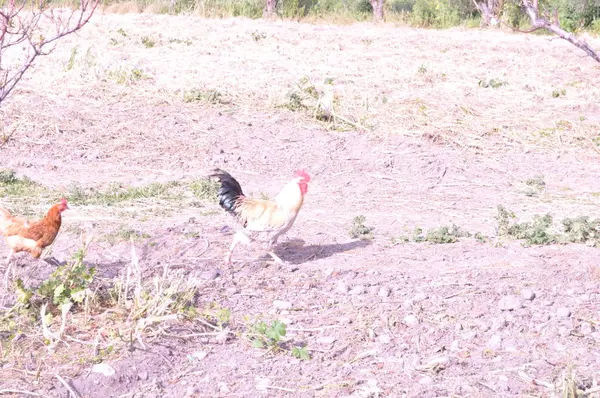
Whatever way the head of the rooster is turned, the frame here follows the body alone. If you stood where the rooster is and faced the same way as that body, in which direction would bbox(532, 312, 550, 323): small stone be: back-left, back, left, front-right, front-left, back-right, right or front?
front-right

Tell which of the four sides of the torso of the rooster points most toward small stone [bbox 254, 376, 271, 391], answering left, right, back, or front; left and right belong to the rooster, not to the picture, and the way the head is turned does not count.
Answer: right

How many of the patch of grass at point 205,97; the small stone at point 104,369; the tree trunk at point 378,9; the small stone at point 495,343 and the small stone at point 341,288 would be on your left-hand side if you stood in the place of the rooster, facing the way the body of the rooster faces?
2

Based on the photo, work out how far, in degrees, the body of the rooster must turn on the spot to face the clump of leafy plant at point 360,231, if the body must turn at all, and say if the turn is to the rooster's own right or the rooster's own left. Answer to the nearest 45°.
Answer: approximately 45° to the rooster's own left

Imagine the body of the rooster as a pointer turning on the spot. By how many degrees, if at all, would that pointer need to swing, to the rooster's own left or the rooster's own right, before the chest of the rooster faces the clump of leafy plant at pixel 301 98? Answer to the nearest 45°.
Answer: approximately 90° to the rooster's own left

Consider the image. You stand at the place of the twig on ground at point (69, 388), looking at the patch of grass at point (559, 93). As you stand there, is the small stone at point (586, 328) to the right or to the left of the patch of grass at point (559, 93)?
right

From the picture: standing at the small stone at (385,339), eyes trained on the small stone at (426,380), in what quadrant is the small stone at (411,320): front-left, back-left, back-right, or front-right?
back-left

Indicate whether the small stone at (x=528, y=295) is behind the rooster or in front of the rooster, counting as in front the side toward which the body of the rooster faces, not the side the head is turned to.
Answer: in front

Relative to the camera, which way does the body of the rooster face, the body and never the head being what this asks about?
to the viewer's right

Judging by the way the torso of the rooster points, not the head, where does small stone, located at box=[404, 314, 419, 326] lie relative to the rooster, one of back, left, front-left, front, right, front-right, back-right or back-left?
front-right

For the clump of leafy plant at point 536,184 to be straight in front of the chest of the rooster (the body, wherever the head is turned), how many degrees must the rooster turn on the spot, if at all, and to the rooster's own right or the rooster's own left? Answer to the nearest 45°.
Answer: approximately 45° to the rooster's own left

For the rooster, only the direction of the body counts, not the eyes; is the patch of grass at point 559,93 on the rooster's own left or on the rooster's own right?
on the rooster's own left

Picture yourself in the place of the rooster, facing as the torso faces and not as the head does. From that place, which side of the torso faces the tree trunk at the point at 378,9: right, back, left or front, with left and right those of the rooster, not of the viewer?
left

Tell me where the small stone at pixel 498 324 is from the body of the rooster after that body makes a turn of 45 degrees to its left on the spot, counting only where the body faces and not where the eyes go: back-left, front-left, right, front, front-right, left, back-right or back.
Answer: right

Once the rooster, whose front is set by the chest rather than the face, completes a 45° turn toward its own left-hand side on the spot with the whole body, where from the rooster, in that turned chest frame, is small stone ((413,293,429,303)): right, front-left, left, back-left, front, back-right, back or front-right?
right

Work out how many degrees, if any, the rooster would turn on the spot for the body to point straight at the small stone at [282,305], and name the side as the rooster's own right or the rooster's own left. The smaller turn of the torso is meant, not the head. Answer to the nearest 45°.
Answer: approximately 90° to the rooster's own right

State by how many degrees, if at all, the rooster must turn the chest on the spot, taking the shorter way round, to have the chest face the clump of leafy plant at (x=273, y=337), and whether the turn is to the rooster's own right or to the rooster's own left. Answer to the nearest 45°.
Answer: approximately 90° to the rooster's own right

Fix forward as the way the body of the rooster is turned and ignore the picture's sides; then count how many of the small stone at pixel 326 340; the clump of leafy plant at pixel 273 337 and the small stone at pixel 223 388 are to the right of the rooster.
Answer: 3

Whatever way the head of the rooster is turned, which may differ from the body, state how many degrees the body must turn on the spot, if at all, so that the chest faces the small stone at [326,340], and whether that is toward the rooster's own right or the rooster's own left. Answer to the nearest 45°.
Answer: approximately 90° to the rooster's own right
